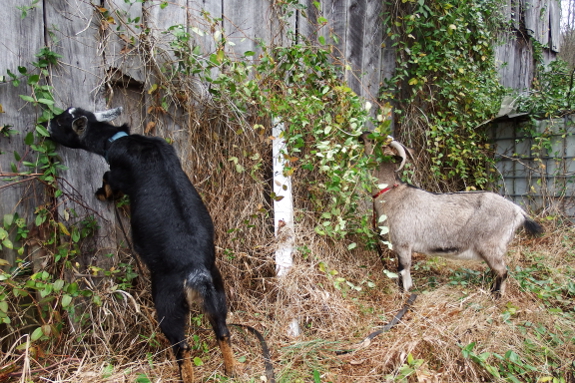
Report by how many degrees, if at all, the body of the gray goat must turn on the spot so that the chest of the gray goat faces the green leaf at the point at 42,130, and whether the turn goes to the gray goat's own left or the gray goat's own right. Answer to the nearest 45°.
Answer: approximately 45° to the gray goat's own left

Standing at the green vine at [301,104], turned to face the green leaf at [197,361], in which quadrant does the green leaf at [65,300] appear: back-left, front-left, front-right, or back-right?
front-right

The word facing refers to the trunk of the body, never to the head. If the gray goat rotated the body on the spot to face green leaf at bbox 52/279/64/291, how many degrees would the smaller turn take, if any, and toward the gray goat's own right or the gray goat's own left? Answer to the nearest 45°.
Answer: approximately 45° to the gray goat's own left

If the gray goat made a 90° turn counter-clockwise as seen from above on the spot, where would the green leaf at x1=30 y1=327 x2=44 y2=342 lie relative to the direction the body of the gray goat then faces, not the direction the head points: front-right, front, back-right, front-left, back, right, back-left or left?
front-right

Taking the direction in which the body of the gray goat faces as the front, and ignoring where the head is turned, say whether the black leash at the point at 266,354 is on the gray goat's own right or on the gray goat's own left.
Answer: on the gray goat's own left

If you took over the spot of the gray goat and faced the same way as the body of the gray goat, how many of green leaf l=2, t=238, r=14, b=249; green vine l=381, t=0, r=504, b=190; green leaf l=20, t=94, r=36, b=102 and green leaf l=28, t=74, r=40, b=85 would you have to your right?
1

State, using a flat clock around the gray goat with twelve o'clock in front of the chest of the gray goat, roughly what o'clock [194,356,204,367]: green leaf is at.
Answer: The green leaf is roughly at 10 o'clock from the gray goat.

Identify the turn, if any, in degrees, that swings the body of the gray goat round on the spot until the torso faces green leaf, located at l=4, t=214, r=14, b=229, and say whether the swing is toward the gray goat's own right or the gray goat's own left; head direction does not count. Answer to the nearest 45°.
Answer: approximately 45° to the gray goat's own left

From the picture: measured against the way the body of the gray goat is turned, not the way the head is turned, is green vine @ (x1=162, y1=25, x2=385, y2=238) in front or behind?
in front

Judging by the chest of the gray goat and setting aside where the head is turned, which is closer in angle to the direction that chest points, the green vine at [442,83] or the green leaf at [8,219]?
the green leaf

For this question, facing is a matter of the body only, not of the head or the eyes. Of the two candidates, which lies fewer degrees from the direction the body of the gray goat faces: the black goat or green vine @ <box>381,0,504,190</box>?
the black goat

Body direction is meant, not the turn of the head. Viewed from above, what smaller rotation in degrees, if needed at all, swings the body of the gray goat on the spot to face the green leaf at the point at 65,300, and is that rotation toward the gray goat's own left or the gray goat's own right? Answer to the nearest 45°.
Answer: approximately 45° to the gray goat's own left

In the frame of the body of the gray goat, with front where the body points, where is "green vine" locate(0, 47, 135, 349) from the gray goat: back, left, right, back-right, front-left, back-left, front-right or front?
front-left

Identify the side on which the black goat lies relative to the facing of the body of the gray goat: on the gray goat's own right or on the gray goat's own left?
on the gray goat's own left

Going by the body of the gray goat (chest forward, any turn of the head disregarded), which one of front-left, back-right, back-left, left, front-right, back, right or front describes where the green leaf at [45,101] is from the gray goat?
front-left

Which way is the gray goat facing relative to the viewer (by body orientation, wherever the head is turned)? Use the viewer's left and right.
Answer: facing to the left of the viewer
